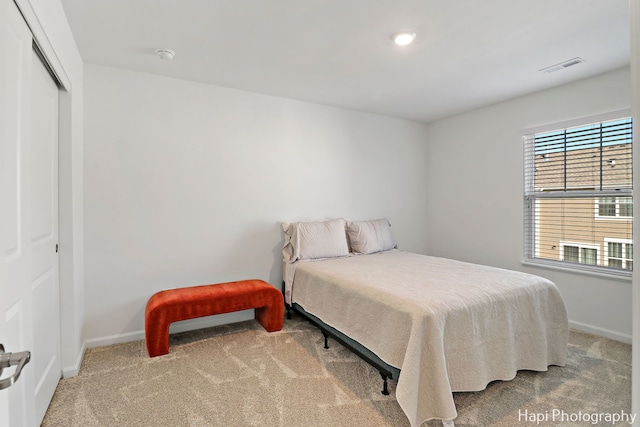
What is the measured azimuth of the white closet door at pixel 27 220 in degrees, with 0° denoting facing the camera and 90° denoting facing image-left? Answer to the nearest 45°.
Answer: approximately 270°

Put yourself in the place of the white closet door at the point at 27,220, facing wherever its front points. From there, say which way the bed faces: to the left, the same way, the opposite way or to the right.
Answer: to the right

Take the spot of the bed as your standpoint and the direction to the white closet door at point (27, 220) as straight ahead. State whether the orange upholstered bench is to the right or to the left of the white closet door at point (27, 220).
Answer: right

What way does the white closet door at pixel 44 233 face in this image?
to the viewer's right

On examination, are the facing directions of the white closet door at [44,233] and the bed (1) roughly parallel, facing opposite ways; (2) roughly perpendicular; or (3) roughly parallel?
roughly perpendicular

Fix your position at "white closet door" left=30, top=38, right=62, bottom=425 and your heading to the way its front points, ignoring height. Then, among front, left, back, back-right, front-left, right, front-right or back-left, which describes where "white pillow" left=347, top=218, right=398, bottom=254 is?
front

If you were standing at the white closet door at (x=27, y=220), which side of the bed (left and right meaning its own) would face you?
right

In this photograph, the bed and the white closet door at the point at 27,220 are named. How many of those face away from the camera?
0

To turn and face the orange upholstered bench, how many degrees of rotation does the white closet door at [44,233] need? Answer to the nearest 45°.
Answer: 0° — it already faces it

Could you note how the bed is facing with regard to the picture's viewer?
facing the viewer and to the right of the viewer

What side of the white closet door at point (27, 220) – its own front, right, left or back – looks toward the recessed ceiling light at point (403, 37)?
front

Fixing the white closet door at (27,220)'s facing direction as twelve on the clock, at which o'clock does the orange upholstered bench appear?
The orange upholstered bench is roughly at 11 o'clock from the white closet door.

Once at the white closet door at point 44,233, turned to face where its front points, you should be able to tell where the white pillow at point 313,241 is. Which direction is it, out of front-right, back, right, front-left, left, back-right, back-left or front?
front
